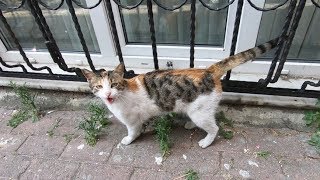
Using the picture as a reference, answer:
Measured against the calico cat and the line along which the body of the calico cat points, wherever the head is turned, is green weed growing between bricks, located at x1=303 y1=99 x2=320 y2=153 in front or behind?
behind

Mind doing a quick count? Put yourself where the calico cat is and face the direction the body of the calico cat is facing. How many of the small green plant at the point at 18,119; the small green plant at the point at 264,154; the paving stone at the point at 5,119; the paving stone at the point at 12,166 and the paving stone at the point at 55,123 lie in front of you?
4

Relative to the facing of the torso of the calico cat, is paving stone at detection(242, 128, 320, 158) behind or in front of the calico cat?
behind

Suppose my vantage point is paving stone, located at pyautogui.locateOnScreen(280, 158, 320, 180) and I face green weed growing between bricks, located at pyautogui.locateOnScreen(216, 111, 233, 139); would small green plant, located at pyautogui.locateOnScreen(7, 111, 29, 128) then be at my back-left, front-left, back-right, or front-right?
front-left

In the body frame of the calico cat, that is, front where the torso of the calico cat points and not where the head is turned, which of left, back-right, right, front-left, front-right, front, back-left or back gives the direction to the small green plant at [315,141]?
back

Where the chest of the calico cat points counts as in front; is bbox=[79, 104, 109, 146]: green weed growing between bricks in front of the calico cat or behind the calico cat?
in front

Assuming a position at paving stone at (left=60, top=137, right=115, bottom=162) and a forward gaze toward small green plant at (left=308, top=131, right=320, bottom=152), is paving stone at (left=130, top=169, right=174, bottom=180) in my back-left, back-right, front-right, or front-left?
front-right

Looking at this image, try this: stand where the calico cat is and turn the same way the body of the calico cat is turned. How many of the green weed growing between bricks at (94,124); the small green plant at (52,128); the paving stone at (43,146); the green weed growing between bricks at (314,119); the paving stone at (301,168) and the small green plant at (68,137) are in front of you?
4

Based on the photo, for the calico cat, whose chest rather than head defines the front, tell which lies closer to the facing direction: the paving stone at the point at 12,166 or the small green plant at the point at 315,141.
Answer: the paving stone

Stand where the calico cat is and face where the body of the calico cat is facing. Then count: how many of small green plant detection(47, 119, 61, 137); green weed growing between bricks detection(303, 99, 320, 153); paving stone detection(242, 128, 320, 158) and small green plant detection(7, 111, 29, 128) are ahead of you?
2

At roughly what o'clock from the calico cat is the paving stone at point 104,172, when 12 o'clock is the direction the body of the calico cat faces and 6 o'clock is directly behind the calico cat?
The paving stone is roughly at 11 o'clock from the calico cat.

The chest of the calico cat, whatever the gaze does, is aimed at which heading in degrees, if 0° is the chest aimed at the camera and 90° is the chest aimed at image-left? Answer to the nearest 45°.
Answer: approximately 90°

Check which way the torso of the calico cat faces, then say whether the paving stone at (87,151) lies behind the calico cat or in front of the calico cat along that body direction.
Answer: in front

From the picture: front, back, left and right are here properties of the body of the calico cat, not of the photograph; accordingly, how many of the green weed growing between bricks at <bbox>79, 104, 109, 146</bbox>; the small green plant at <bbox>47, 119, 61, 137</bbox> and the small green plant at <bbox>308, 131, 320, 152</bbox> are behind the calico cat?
1
